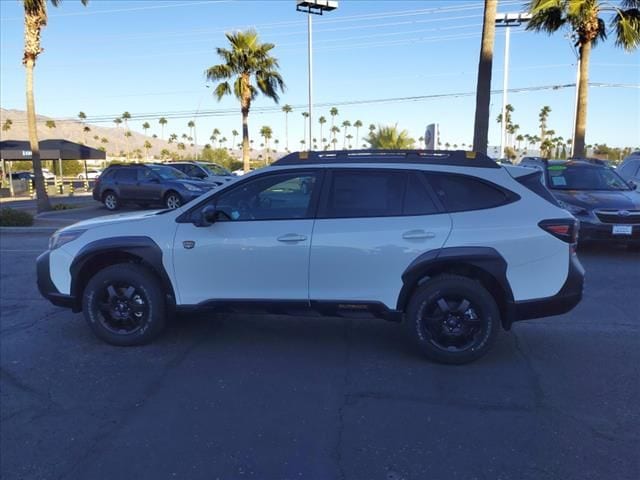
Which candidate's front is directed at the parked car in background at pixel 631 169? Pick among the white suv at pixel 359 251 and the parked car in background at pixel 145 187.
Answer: the parked car in background at pixel 145 187

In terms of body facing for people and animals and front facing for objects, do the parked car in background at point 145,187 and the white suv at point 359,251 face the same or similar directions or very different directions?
very different directions

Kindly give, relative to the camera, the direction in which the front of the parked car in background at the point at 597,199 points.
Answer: facing the viewer and to the right of the viewer

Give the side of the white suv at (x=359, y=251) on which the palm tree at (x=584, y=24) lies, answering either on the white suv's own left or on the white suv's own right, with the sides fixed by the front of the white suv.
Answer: on the white suv's own right

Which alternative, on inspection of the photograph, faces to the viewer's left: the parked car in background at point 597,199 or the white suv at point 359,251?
the white suv

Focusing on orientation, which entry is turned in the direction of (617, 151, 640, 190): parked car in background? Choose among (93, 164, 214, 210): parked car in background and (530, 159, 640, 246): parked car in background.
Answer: (93, 164, 214, 210): parked car in background

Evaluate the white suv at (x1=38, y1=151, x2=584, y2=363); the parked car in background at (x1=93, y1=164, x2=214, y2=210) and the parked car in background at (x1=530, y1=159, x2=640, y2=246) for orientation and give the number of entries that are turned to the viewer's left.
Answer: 1

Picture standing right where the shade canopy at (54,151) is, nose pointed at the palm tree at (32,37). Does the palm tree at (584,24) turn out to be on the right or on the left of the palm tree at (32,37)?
left

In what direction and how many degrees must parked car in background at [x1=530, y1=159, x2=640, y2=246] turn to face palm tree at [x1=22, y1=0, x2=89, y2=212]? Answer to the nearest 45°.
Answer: approximately 135° to its right

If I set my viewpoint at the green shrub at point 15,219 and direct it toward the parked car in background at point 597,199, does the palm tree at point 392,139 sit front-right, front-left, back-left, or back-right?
front-left

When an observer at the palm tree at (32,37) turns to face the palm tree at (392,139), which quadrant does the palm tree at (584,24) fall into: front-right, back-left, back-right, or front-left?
front-right

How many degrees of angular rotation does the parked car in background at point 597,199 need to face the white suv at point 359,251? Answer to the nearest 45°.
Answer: approximately 45° to its right

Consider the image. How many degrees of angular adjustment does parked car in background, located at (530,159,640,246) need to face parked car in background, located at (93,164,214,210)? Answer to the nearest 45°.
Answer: approximately 135° to its right

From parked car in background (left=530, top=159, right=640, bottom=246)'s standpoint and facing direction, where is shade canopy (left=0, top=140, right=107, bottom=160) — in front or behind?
behind

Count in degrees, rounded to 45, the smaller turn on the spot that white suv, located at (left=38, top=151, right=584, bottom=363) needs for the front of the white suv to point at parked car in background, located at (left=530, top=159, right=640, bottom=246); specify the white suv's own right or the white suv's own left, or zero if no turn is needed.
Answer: approximately 135° to the white suv's own right

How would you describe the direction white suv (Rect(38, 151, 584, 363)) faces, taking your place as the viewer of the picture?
facing to the left of the viewer
